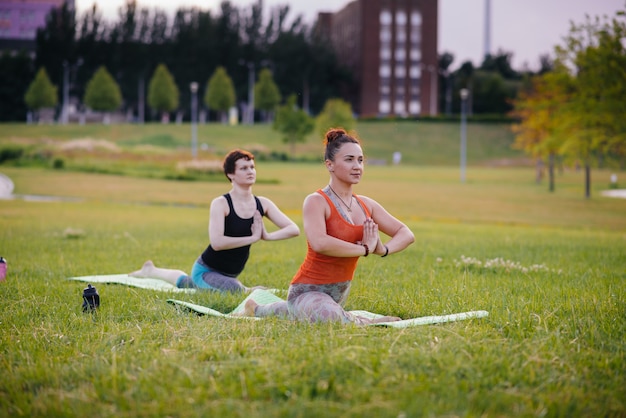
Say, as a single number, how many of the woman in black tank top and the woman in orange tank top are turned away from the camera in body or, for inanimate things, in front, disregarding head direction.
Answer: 0

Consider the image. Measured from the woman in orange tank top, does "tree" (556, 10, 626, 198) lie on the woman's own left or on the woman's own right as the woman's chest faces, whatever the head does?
on the woman's own left

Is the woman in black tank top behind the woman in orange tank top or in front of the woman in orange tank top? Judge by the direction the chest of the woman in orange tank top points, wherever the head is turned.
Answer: behind

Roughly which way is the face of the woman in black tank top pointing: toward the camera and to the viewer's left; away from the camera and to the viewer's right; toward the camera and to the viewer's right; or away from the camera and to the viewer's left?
toward the camera and to the viewer's right

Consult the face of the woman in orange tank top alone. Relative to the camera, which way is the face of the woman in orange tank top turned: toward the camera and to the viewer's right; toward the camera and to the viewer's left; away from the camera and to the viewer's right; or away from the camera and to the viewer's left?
toward the camera and to the viewer's right

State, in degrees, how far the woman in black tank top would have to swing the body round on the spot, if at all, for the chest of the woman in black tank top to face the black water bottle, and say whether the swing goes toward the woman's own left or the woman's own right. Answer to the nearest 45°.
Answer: approximately 90° to the woman's own right

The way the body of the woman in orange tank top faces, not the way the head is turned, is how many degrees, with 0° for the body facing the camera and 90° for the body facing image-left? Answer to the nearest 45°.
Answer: approximately 315°

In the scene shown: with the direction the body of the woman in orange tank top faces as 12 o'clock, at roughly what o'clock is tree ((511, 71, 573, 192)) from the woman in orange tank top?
The tree is roughly at 8 o'clock from the woman in orange tank top.

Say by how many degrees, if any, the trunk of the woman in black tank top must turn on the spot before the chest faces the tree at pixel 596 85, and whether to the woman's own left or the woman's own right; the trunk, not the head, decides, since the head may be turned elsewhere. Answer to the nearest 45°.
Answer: approximately 90° to the woman's own left
